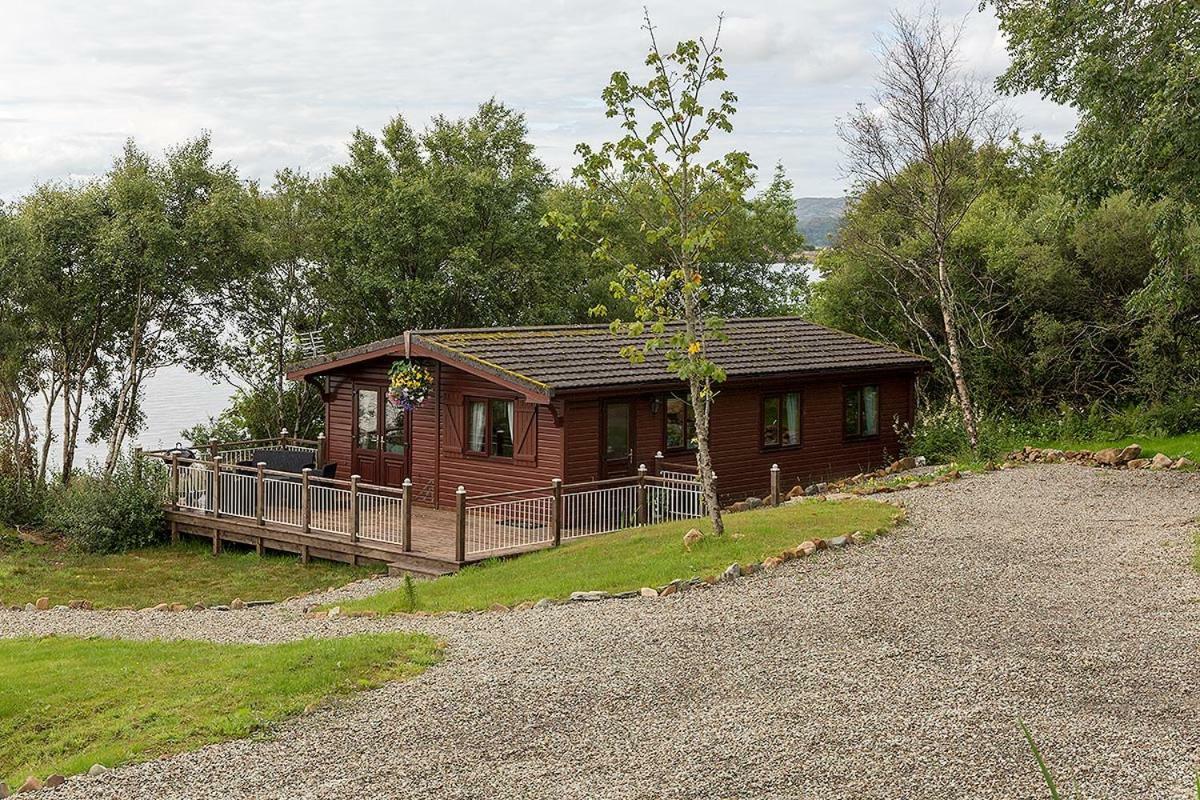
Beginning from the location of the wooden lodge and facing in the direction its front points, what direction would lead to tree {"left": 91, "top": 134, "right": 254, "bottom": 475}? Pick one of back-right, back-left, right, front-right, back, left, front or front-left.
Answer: right

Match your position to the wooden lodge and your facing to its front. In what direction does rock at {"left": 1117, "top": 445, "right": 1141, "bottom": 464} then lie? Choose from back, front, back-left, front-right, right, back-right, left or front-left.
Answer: back-left

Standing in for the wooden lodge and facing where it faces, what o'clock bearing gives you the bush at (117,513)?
The bush is roughly at 2 o'clock from the wooden lodge.

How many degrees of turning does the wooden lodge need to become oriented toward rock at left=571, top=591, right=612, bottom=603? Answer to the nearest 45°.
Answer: approximately 45° to its left

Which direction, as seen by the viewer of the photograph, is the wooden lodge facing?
facing the viewer and to the left of the viewer

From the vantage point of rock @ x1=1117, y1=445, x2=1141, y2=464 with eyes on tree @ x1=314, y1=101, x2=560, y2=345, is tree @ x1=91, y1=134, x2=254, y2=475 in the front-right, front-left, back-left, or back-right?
front-left

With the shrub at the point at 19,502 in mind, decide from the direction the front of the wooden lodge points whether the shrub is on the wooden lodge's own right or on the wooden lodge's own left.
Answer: on the wooden lodge's own right

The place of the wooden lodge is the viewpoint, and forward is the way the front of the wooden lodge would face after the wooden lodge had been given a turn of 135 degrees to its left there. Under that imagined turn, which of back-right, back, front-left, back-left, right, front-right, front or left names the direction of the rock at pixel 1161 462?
front

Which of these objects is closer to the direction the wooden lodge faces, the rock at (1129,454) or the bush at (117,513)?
the bush

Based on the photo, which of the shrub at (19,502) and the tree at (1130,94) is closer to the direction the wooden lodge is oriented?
the shrub

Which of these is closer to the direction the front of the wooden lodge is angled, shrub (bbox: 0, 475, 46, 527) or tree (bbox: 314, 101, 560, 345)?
the shrub

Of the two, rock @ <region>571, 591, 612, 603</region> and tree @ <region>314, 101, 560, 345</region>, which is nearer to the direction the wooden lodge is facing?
the rock

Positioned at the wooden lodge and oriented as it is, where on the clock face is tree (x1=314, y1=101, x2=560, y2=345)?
The tree is roughly at 4 o'clock from the wooden lodge.
